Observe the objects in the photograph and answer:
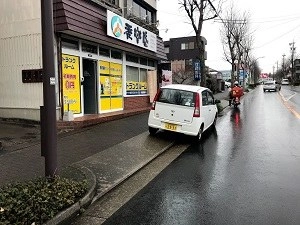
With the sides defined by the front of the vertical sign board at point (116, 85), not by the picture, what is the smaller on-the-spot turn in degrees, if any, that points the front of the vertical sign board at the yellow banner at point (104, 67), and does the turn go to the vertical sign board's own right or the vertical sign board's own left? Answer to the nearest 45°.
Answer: approximately 90° to the vertical sign board's own right

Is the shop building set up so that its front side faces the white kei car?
yes

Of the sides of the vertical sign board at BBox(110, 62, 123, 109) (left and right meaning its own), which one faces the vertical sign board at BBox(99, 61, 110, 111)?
right

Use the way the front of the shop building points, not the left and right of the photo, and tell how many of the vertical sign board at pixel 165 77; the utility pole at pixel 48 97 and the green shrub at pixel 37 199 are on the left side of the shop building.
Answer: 1

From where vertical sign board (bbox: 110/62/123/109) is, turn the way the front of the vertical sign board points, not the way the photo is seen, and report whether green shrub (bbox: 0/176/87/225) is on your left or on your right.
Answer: on your right

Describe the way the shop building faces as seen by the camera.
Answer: facing the viewer and to the right of the viewer

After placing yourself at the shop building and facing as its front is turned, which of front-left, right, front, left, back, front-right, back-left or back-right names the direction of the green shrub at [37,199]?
front-right

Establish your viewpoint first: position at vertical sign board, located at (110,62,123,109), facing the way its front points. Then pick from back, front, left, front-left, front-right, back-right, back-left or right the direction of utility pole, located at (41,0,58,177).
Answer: front-right

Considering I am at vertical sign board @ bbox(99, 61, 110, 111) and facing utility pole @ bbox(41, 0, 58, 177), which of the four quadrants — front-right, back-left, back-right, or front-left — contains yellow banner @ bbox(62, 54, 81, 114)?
front-right
